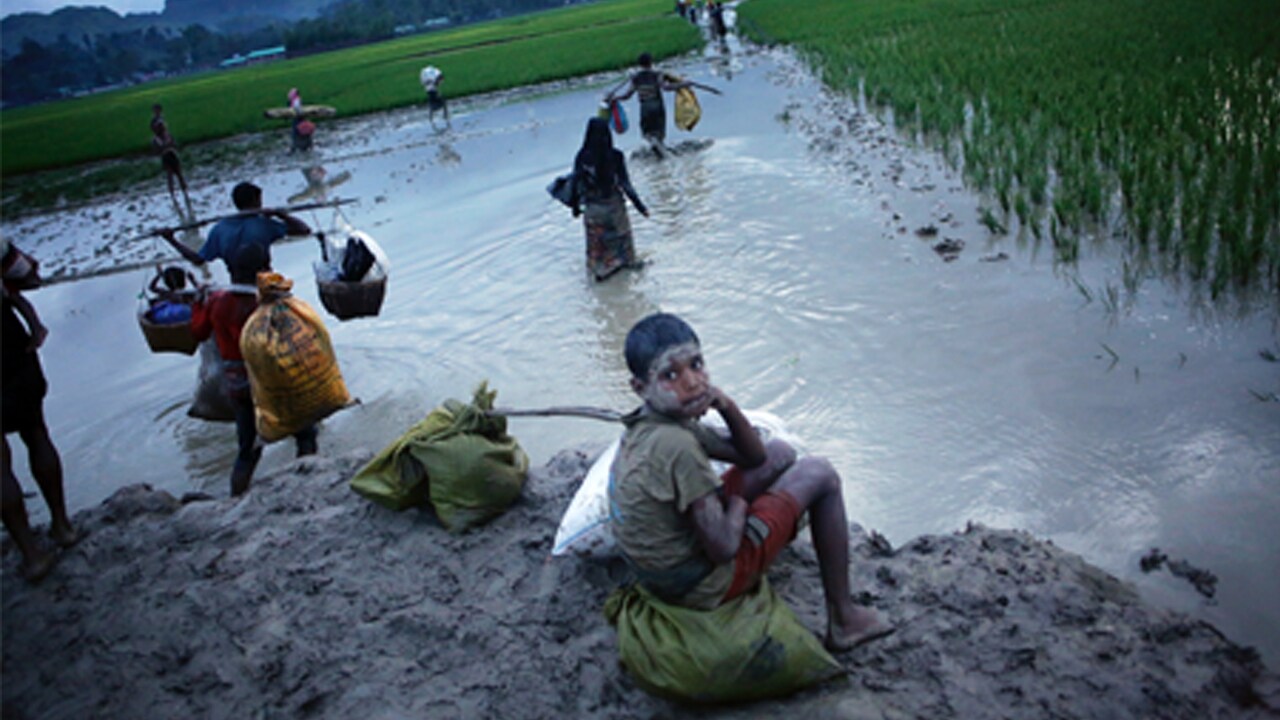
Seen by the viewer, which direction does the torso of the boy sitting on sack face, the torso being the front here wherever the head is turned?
to the viewer's right

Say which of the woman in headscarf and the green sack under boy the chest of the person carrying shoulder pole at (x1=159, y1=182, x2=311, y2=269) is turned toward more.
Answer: the woman in headscarf

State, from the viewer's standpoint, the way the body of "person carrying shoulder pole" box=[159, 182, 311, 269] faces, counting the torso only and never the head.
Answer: away from the camera

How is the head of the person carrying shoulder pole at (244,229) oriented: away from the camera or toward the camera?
away from the camera

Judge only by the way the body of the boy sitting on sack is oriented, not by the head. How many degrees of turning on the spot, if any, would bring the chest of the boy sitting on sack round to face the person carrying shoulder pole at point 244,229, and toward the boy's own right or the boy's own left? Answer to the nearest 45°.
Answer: approximately 135° to the boy's own left

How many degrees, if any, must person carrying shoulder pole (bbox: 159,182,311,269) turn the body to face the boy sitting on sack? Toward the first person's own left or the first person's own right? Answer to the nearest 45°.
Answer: approximately 180°

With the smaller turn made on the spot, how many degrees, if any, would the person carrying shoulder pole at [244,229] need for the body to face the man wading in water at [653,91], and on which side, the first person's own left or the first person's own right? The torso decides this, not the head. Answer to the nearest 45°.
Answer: approximately 45° to the first person's own right

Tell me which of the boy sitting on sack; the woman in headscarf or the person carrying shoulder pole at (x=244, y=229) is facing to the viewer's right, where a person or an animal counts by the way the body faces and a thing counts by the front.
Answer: the boy sitting on sack
